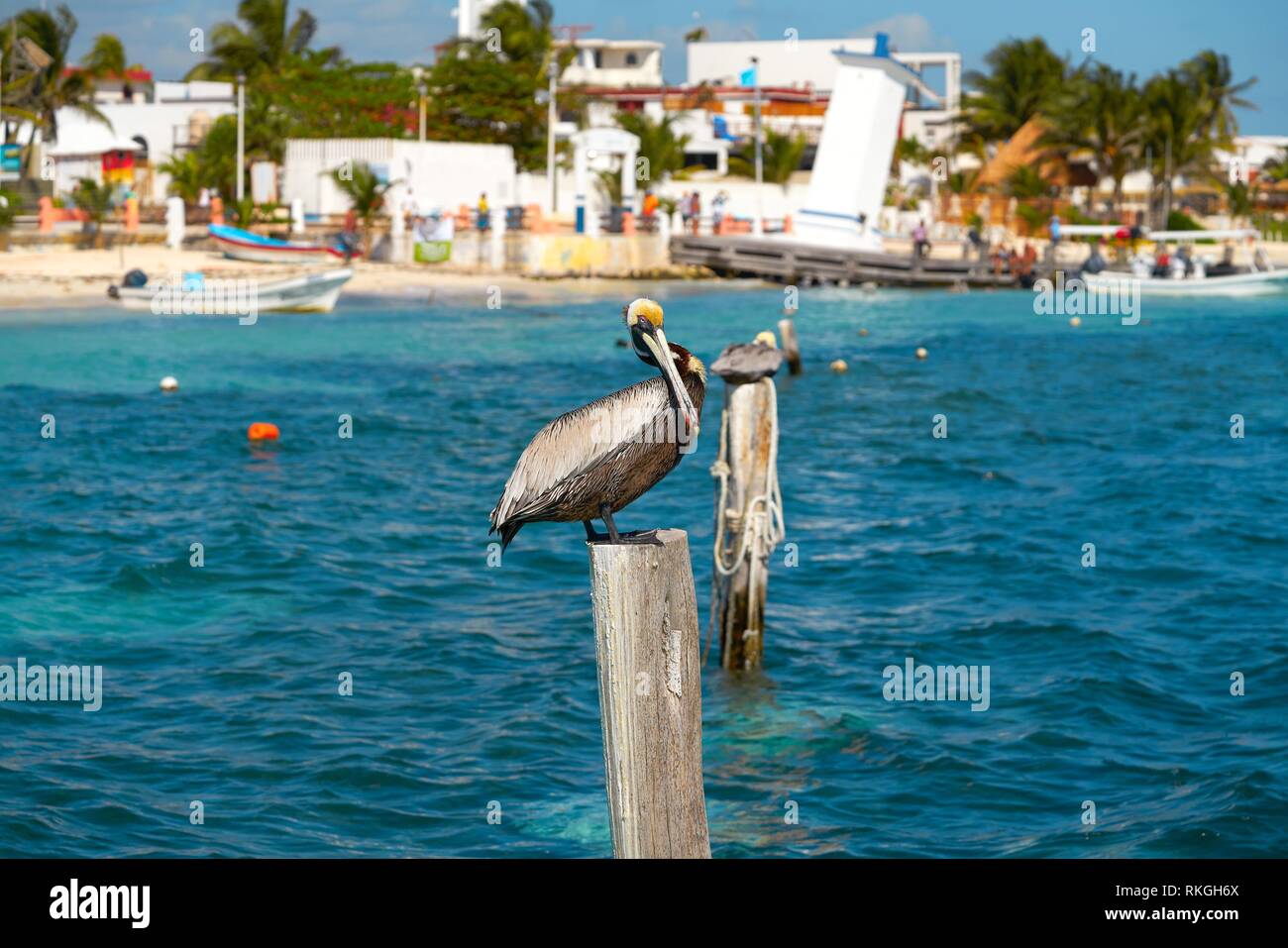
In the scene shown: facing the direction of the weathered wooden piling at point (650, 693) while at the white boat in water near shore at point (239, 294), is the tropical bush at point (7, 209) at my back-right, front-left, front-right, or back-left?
back-right

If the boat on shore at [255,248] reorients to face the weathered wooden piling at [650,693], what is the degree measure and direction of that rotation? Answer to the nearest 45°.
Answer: approximately 90° to its left

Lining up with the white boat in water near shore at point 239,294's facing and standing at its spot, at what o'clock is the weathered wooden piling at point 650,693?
The weathered wooden piling is roughly at 3 o'clock from the white boat in water near shore.

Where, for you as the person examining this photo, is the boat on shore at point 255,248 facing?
facing to the left of the viewer

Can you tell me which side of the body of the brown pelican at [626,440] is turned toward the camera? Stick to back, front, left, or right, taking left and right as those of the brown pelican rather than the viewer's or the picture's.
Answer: right

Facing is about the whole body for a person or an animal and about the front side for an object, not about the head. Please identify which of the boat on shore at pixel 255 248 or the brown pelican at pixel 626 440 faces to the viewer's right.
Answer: the brown pelican

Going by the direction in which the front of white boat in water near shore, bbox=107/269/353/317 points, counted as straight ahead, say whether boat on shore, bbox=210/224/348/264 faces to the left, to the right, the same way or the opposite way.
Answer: the opposite way

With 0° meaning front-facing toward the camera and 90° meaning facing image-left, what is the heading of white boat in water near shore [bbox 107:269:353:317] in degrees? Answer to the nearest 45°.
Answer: approximately 270°

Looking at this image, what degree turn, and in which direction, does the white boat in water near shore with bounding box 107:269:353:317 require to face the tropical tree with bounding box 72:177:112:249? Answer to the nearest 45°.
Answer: approximately 135° to its left

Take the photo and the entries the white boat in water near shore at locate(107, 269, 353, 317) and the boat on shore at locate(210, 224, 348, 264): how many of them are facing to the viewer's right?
1
